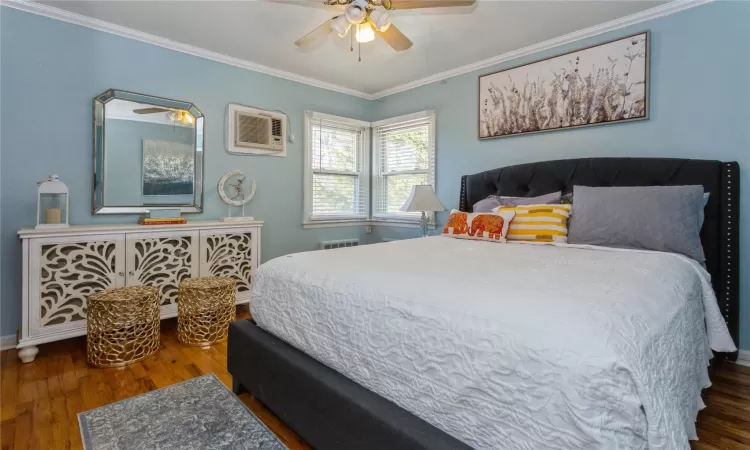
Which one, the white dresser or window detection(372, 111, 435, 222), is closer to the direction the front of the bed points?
the white dresser

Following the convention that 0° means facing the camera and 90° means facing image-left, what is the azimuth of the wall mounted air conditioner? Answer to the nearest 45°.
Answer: approximately 315°

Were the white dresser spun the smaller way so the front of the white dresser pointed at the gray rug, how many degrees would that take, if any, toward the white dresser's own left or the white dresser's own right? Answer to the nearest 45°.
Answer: approximately 45° to the white dresser's own right

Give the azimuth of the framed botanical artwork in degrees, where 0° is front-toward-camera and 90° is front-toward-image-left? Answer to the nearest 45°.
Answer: approximately 45°

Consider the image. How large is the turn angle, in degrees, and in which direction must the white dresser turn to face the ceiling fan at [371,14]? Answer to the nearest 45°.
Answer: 0° — it already faces it

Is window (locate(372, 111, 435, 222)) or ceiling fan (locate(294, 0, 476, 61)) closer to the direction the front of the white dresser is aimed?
the ceiling fan

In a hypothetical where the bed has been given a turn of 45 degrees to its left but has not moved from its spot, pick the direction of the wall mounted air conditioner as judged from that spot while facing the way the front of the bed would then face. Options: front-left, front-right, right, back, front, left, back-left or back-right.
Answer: back-right
